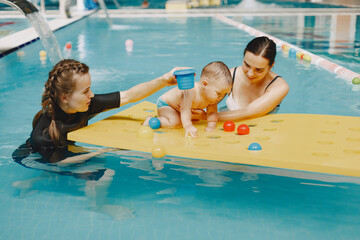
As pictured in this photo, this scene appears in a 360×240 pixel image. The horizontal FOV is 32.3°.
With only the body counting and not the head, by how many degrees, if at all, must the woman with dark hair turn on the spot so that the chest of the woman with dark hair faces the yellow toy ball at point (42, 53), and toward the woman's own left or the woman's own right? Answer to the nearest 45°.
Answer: approximately 90° to the woman's own right

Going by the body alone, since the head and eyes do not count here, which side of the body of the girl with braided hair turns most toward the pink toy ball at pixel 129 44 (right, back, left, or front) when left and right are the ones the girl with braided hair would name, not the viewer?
left

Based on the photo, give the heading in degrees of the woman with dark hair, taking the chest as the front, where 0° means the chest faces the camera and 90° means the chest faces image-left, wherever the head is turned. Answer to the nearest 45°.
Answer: approximately 45°

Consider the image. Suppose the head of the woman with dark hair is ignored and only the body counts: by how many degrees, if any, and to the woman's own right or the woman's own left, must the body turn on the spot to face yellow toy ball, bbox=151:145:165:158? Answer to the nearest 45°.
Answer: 0° — they already face it

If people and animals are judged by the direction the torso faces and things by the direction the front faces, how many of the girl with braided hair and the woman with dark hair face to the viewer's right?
1

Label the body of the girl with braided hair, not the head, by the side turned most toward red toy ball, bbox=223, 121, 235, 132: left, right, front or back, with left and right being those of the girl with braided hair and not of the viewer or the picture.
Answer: front

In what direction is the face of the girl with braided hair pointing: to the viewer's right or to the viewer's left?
to the viewer's right

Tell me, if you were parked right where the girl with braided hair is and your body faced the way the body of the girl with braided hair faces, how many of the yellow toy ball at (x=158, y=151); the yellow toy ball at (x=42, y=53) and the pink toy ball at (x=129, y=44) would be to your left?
2

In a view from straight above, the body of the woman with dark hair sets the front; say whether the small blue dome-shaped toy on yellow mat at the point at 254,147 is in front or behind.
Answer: in front

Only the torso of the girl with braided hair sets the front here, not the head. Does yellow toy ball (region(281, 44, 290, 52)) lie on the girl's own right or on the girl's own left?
on the girl's own left

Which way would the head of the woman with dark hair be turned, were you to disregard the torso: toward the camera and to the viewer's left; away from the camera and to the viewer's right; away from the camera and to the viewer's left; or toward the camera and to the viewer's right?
toward the camera and to the viewer's left

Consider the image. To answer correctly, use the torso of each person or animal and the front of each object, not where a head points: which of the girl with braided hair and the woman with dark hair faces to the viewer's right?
the girl with braided hair

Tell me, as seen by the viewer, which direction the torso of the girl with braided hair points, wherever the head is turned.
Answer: to the viewer's right

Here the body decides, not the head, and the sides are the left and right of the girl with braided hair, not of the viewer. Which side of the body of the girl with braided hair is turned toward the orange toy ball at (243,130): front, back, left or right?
front
